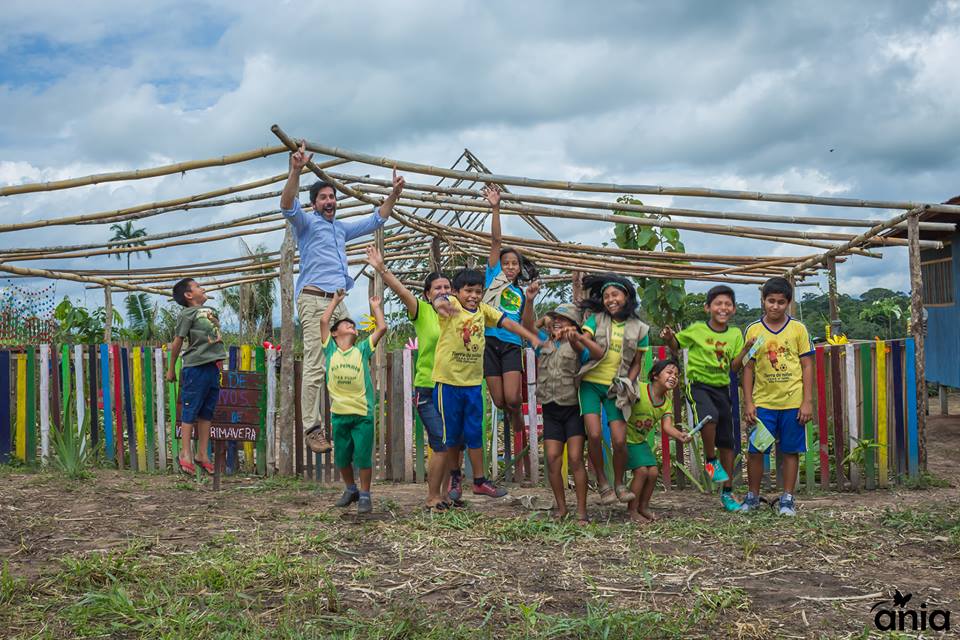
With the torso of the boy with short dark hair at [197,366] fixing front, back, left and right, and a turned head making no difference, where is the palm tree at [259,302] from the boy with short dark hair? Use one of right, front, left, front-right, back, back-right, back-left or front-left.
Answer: back-left

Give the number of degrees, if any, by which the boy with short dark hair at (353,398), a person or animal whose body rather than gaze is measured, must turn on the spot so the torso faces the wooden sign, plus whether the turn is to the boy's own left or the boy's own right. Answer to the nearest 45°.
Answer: approximately 135° to the boy's own right

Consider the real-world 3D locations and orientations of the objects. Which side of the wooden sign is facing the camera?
front

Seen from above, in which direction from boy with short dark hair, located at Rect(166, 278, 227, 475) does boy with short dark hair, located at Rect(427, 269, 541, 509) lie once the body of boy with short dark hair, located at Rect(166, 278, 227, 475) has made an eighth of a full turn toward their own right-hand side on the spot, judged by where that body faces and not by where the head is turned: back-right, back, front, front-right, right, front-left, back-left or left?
front-left

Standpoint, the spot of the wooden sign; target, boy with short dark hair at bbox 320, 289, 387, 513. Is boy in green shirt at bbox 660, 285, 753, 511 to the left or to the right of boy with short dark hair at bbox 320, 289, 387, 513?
left

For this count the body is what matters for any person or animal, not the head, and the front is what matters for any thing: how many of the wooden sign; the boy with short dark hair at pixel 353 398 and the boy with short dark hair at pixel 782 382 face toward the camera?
3

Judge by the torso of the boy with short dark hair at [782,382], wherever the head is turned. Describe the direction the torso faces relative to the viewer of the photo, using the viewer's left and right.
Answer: facing the viewer

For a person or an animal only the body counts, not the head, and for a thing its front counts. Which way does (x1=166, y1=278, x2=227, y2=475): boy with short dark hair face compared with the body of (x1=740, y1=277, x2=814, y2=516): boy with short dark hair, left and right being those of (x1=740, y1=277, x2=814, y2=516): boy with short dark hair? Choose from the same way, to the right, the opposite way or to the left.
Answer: to the left

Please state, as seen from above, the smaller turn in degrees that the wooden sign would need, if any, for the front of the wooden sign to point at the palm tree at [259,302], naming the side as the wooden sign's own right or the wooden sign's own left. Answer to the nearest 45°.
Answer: approximately 180°

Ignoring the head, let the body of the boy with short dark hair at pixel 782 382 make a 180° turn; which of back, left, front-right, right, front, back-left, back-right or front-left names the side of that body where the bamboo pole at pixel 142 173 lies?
left

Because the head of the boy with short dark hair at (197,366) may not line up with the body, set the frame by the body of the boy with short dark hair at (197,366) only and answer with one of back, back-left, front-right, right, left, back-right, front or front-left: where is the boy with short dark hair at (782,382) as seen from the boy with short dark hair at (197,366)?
front
